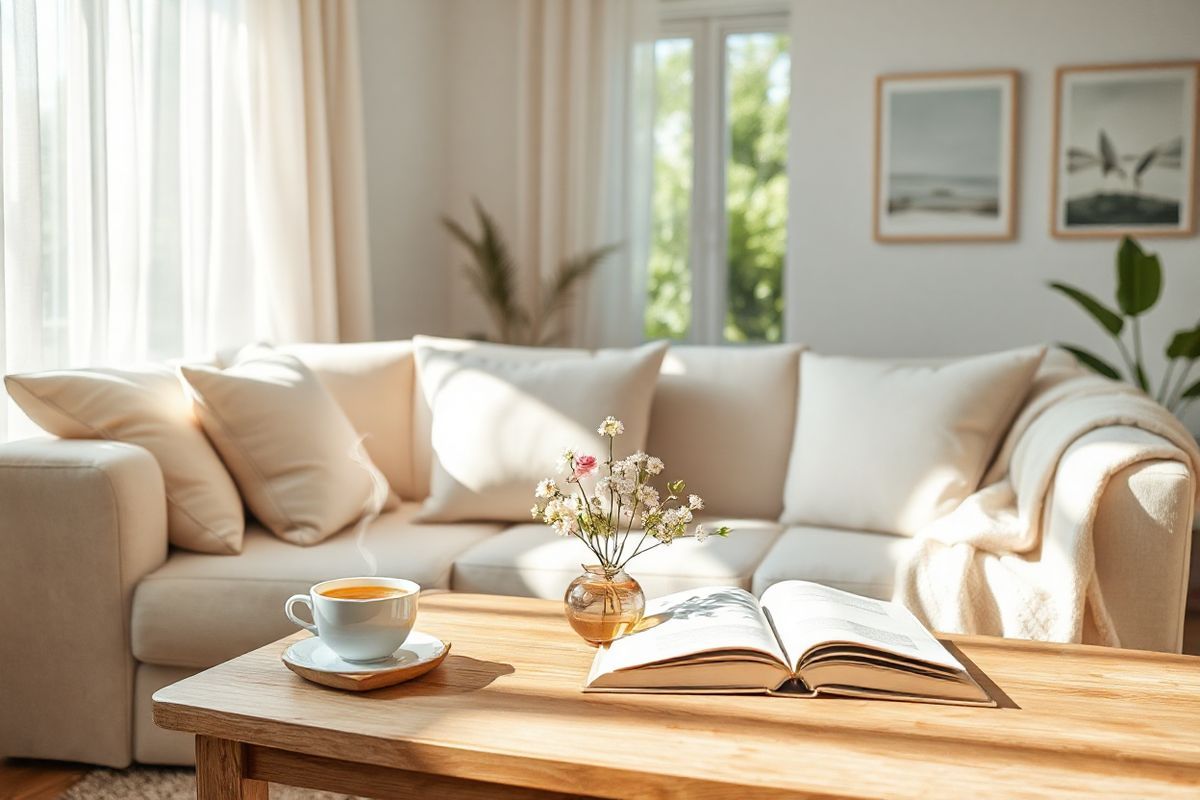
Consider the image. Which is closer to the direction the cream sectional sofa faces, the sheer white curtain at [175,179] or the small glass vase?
the small glass vase

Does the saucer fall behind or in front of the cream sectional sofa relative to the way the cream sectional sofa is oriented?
in front

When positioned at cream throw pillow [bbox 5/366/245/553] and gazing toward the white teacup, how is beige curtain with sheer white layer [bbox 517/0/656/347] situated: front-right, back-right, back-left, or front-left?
back-left

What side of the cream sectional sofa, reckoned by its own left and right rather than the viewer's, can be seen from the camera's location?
front

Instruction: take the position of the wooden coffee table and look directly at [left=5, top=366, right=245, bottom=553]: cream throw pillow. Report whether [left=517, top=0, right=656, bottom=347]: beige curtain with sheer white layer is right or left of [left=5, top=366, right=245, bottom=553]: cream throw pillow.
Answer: right

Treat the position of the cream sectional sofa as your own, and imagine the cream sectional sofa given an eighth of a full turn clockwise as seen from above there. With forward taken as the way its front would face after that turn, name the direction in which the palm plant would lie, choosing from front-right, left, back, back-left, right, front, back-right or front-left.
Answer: back-right

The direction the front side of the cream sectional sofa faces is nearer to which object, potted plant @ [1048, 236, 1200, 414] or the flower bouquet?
the flower bouquet

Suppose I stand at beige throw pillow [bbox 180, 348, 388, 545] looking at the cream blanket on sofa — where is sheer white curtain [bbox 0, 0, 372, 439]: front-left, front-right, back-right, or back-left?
back-left

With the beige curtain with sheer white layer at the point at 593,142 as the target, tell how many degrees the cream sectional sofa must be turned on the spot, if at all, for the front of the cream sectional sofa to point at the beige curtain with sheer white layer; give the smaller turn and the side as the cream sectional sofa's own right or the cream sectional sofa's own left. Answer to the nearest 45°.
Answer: approximately 180°
